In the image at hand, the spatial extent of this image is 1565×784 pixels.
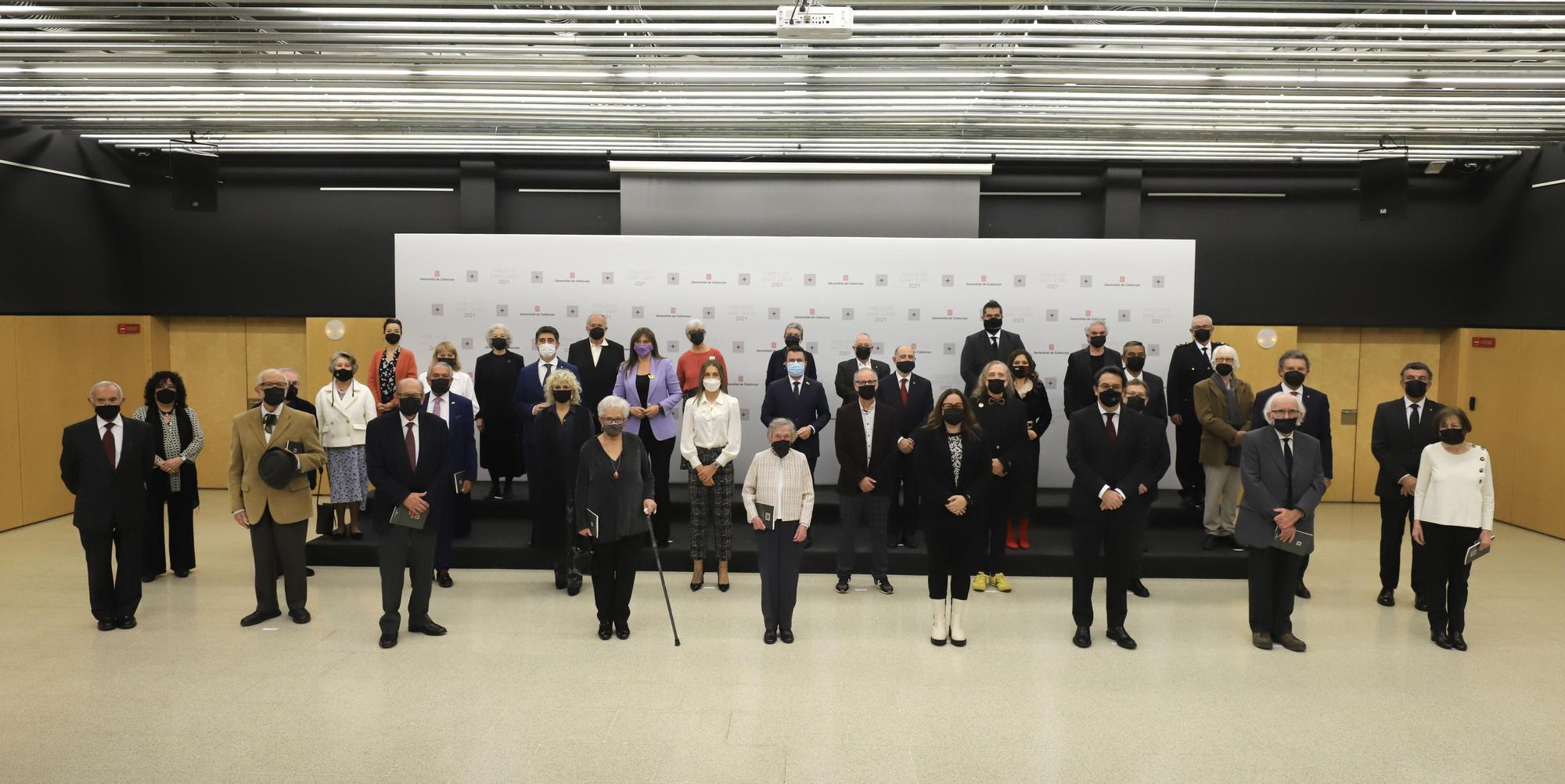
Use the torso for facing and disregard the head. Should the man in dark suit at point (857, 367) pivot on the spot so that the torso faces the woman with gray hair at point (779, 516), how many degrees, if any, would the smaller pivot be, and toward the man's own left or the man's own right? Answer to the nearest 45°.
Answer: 0° — they already face them

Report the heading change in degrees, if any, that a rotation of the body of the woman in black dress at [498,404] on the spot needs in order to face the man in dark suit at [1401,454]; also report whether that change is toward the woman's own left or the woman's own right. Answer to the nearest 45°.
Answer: approximately 45° to the woman's own left

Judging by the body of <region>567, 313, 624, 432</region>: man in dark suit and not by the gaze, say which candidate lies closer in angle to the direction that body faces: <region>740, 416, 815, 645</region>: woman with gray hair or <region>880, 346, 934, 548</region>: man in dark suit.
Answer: the woman with gray hair

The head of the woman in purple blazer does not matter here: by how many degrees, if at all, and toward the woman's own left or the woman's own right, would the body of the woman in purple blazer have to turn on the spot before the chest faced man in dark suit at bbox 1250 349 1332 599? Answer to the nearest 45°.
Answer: approximately 90° to the woman's own left

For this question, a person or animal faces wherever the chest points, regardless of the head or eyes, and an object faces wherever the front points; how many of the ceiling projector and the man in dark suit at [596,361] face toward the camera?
1

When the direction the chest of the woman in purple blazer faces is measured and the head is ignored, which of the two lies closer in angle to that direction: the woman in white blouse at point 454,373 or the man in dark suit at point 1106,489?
the man in dark suit

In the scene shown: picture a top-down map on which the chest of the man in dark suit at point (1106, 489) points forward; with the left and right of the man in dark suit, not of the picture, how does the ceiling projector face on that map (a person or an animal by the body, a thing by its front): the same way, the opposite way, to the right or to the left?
the opposite way

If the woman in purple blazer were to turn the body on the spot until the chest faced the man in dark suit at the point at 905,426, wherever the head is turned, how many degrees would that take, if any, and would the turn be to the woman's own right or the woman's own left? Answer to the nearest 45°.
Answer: approximately 90° to the woman's own left

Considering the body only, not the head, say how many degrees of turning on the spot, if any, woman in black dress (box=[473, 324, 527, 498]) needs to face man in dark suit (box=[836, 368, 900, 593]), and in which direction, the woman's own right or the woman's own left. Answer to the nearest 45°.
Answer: approximately 45° to the woman's own left
